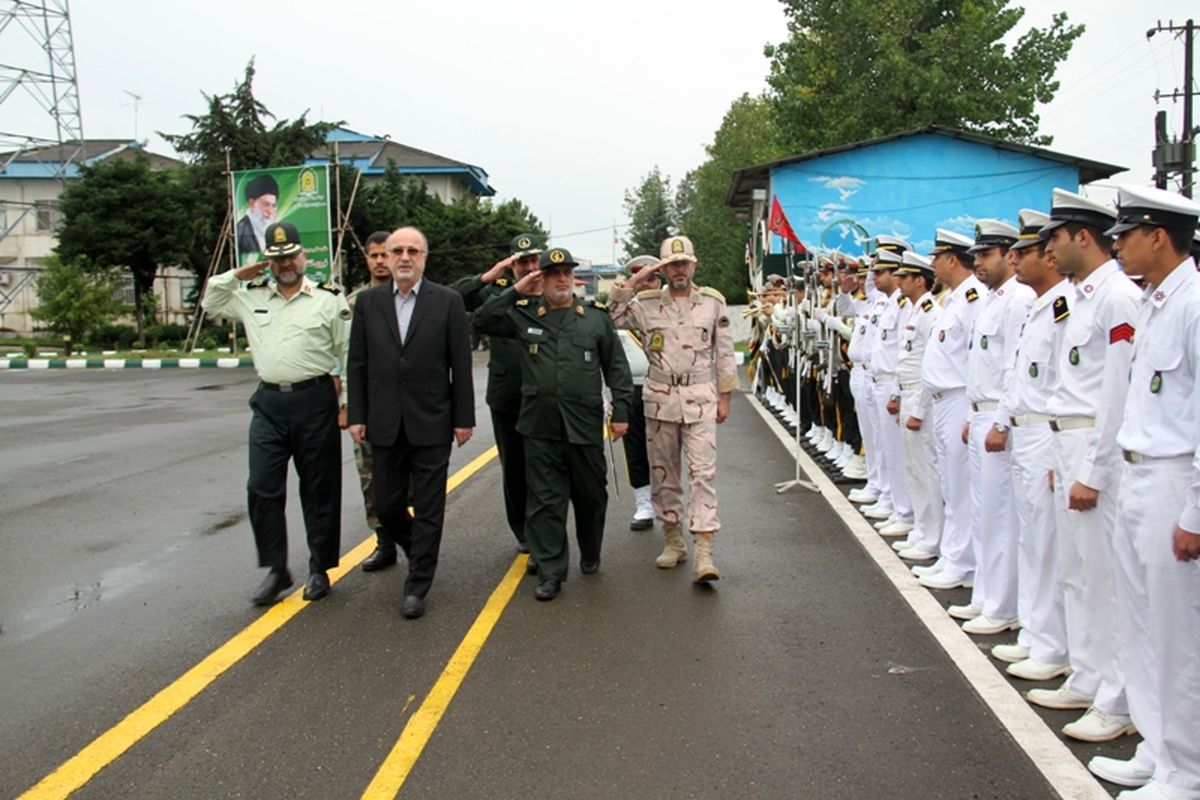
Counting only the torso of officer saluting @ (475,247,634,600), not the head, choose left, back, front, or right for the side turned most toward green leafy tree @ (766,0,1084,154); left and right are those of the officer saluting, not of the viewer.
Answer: back

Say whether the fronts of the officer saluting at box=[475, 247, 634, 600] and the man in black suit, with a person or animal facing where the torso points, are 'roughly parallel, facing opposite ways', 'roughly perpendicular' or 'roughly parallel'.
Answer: roughly parallel

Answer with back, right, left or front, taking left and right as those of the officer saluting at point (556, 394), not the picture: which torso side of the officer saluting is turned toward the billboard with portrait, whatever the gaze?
back

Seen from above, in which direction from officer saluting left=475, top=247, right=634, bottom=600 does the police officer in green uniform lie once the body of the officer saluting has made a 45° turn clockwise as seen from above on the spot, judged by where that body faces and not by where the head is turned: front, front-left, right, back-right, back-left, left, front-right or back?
front-right

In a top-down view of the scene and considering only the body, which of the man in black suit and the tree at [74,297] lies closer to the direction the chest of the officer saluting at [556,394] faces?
the man in black suit

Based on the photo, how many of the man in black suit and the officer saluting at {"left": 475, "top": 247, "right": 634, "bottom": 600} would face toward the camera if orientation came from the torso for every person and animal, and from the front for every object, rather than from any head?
2

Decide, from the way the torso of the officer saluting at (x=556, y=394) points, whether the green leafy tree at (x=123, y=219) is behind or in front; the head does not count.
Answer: behind

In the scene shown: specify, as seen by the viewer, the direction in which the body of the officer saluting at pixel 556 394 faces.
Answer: toward the camera

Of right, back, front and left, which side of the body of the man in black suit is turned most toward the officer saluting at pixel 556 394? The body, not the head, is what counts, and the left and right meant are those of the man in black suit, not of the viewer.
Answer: left

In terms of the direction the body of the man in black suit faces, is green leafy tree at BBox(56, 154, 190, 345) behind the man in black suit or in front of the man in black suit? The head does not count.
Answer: behind

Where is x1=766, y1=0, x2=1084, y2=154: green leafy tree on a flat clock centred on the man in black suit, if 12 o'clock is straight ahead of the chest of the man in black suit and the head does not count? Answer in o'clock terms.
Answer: The green leafy tree is roughly at 7 o'clock from the man in black suit.
